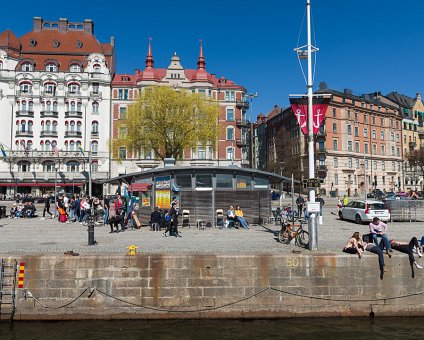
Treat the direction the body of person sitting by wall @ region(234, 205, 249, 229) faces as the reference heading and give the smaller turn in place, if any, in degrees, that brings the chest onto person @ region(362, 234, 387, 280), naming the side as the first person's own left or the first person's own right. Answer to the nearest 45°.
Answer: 0° — they already face them

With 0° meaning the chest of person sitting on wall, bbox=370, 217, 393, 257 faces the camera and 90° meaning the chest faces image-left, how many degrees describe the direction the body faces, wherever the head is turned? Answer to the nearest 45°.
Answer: approximately 315°

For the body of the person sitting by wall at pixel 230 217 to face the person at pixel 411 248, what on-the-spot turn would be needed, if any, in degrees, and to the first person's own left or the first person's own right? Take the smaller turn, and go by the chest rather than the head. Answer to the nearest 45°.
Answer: approximately 45° to the first person's own left

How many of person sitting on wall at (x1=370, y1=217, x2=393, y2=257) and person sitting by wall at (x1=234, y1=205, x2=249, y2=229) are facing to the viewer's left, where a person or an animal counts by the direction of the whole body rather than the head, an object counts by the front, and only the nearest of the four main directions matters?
0

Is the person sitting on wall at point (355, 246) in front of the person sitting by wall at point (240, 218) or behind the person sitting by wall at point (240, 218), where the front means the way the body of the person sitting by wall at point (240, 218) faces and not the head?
in front

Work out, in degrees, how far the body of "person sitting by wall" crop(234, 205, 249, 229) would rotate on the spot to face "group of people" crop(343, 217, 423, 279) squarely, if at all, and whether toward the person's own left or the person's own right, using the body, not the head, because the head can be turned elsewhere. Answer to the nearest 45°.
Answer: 0° — they already face them

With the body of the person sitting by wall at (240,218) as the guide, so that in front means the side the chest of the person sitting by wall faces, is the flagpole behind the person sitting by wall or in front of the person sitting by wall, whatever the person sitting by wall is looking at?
in front

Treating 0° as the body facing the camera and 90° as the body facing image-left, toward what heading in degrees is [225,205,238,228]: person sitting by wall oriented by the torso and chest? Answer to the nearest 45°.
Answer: approximately 0°
